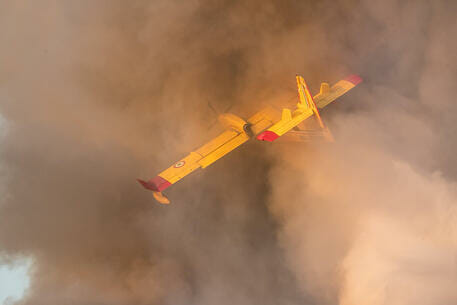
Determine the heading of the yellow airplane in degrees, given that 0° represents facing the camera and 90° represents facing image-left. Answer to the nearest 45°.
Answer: approximately 135°
